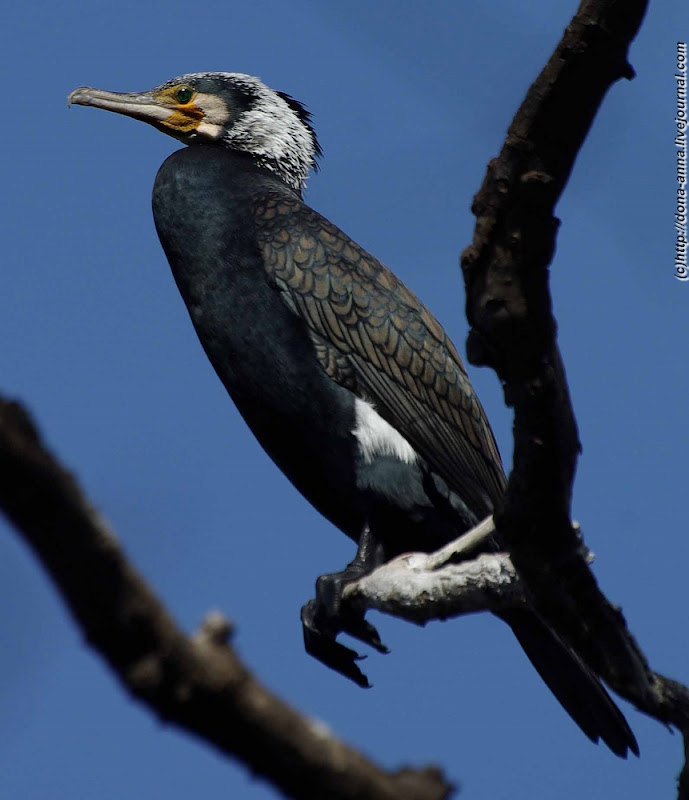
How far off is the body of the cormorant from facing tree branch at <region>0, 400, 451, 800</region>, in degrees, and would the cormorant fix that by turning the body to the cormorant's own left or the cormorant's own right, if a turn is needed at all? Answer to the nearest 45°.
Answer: approximately 90° to the cormorant's own left

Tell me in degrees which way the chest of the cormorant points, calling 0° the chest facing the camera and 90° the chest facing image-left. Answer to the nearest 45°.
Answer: approximately 90°
